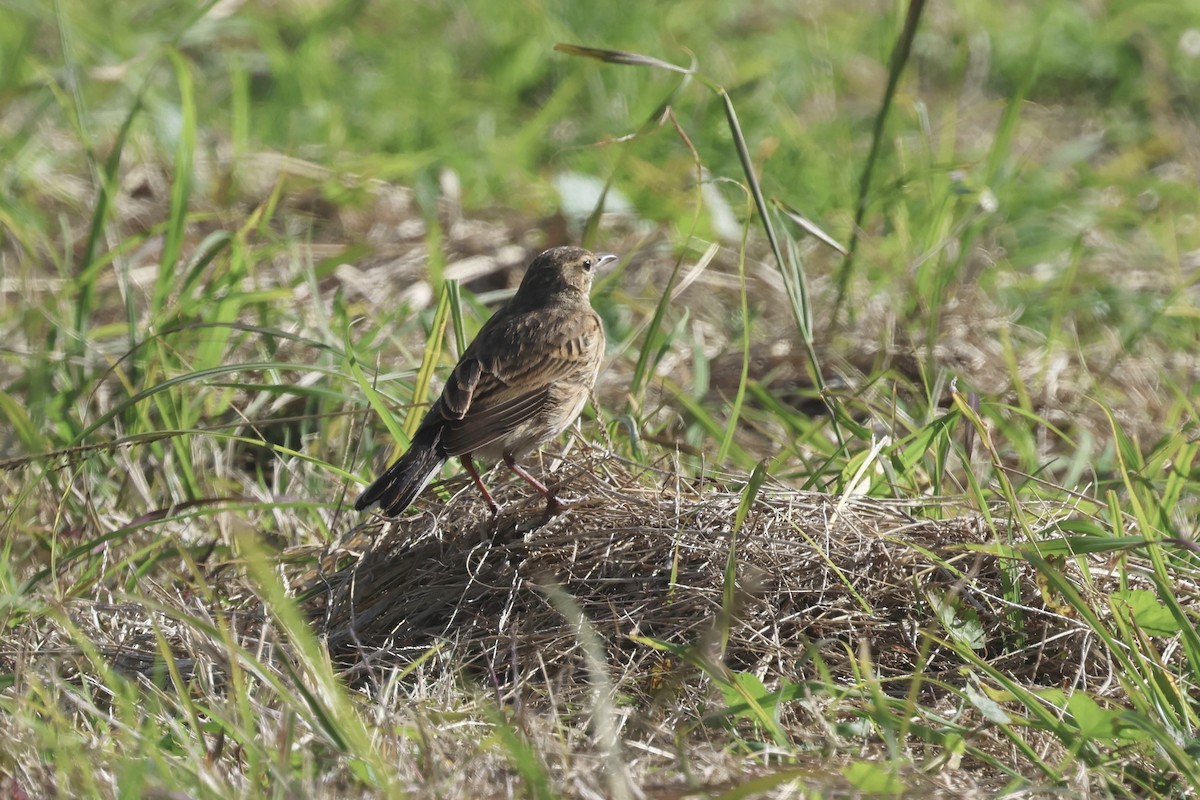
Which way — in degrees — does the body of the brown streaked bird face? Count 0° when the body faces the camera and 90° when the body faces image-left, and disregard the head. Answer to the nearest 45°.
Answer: approximately 225°
